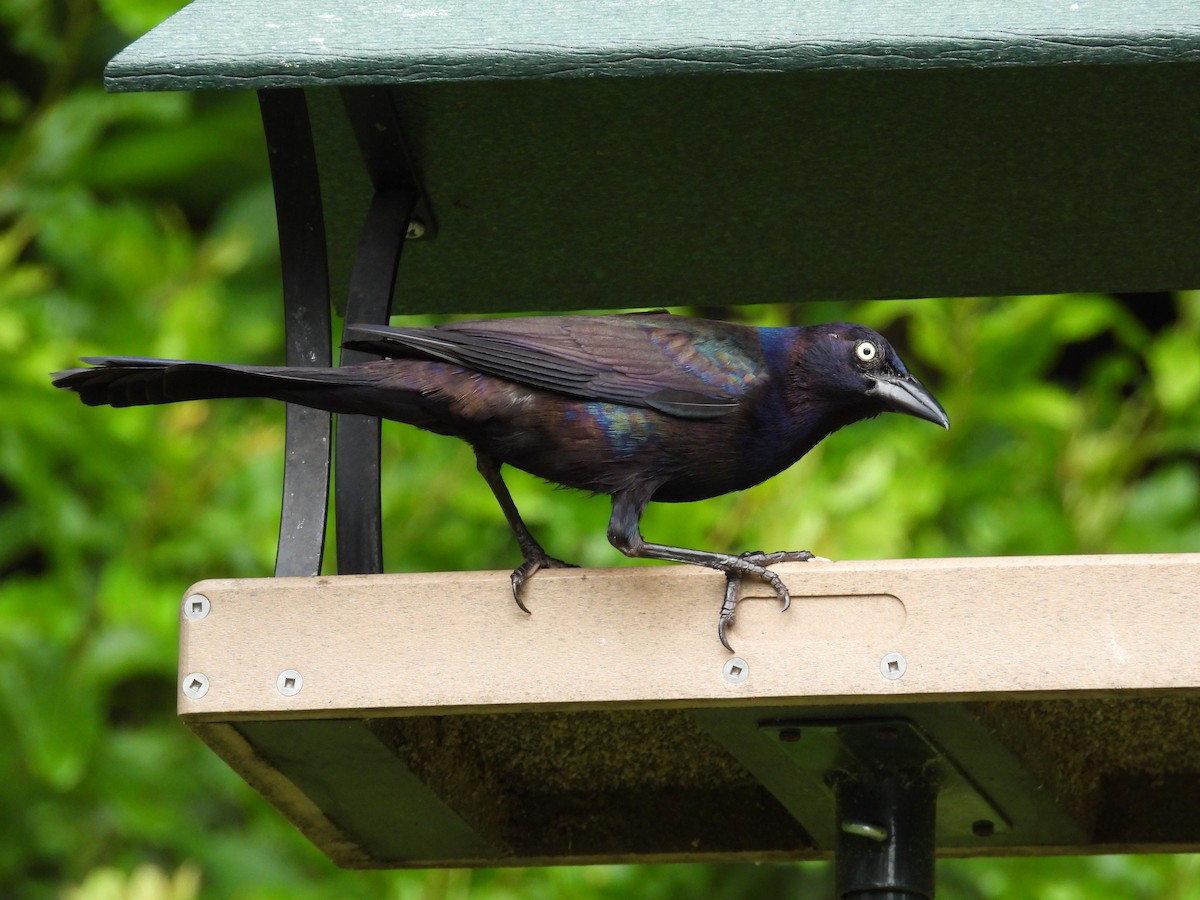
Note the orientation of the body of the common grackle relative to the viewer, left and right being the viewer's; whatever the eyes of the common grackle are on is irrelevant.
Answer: facing to the right of the viewer
